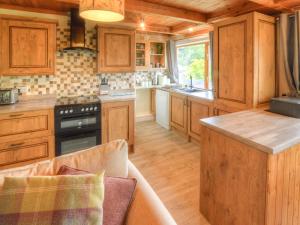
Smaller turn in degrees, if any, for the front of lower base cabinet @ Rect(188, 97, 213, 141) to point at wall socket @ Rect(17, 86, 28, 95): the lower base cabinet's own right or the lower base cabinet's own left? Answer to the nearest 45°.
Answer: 0° — it already faces it

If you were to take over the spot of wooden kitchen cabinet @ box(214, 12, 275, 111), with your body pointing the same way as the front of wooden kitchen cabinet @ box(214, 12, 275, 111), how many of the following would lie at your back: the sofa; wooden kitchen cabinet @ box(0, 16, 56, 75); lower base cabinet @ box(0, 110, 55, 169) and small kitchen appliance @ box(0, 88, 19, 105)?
0

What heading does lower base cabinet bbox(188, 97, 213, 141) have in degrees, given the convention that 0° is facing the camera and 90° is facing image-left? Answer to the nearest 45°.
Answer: approximately 45°

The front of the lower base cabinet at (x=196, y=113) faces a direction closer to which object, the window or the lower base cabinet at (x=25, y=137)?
the lower base cabinet

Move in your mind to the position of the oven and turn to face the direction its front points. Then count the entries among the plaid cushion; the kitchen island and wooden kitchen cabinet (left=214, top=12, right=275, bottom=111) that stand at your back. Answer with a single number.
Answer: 0

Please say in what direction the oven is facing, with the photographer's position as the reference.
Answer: facing the viewer and to the right of the viewer

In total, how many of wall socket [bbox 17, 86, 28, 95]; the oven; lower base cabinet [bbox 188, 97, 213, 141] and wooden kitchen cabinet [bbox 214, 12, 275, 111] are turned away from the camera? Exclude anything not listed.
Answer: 0

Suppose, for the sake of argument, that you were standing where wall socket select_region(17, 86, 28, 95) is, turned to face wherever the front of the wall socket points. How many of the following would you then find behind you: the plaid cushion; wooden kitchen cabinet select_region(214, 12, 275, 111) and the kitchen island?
0

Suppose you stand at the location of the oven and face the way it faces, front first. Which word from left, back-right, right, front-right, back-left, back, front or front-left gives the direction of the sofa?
front-right

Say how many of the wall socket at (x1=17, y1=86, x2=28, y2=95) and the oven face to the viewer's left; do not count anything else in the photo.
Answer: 0

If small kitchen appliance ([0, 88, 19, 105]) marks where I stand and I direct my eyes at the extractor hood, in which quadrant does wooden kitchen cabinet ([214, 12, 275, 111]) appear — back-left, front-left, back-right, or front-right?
front-right

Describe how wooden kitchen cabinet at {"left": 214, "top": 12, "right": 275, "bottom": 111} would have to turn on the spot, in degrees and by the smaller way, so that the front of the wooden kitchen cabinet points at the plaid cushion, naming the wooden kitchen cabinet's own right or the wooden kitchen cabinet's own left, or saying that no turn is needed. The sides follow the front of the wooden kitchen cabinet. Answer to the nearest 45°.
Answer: approximately 45° to the wooden kitchen cabinet's own left
